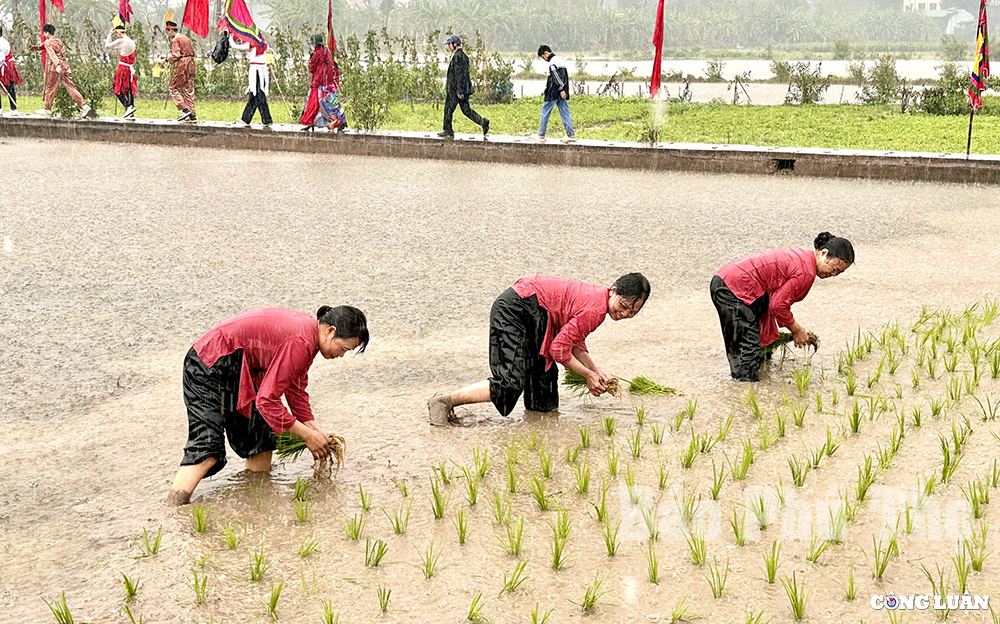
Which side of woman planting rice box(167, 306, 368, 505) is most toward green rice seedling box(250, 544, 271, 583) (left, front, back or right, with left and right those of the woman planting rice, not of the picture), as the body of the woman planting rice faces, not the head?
right

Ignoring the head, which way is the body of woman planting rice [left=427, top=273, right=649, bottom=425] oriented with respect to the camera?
to the viewer's right

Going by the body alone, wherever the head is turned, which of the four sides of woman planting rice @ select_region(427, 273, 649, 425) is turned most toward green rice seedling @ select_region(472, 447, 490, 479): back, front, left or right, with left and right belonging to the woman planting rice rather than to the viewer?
right

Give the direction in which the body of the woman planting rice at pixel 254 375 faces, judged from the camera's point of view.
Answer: to the viewer's right

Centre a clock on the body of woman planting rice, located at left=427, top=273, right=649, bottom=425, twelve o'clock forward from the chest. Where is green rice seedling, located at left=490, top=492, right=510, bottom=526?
The green rice seedling is roughly at 3 o'clock from the woman planting rice.

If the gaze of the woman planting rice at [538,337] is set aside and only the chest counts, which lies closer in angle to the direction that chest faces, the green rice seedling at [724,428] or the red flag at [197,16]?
the green rice seedling
